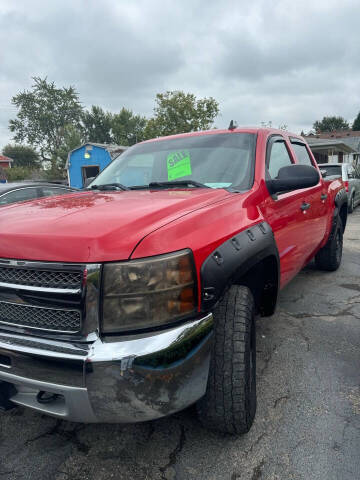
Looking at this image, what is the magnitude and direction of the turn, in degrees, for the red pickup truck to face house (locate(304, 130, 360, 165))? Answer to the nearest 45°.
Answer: approximately 180°

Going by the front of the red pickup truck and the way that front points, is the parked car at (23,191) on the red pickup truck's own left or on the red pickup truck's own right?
on the red pickup truck's own right

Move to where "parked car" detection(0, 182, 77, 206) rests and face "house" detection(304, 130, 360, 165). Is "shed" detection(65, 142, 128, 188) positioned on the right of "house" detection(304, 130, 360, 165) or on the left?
left

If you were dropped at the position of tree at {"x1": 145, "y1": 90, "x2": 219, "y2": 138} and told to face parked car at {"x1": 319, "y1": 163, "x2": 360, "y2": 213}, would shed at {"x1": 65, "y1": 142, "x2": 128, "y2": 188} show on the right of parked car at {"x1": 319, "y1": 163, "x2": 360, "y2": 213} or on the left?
right

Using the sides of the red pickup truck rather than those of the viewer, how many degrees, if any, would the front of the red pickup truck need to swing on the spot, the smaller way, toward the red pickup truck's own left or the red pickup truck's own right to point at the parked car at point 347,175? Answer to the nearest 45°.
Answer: approximately 180°

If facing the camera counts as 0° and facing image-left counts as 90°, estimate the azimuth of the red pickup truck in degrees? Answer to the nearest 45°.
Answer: approximately 45°
